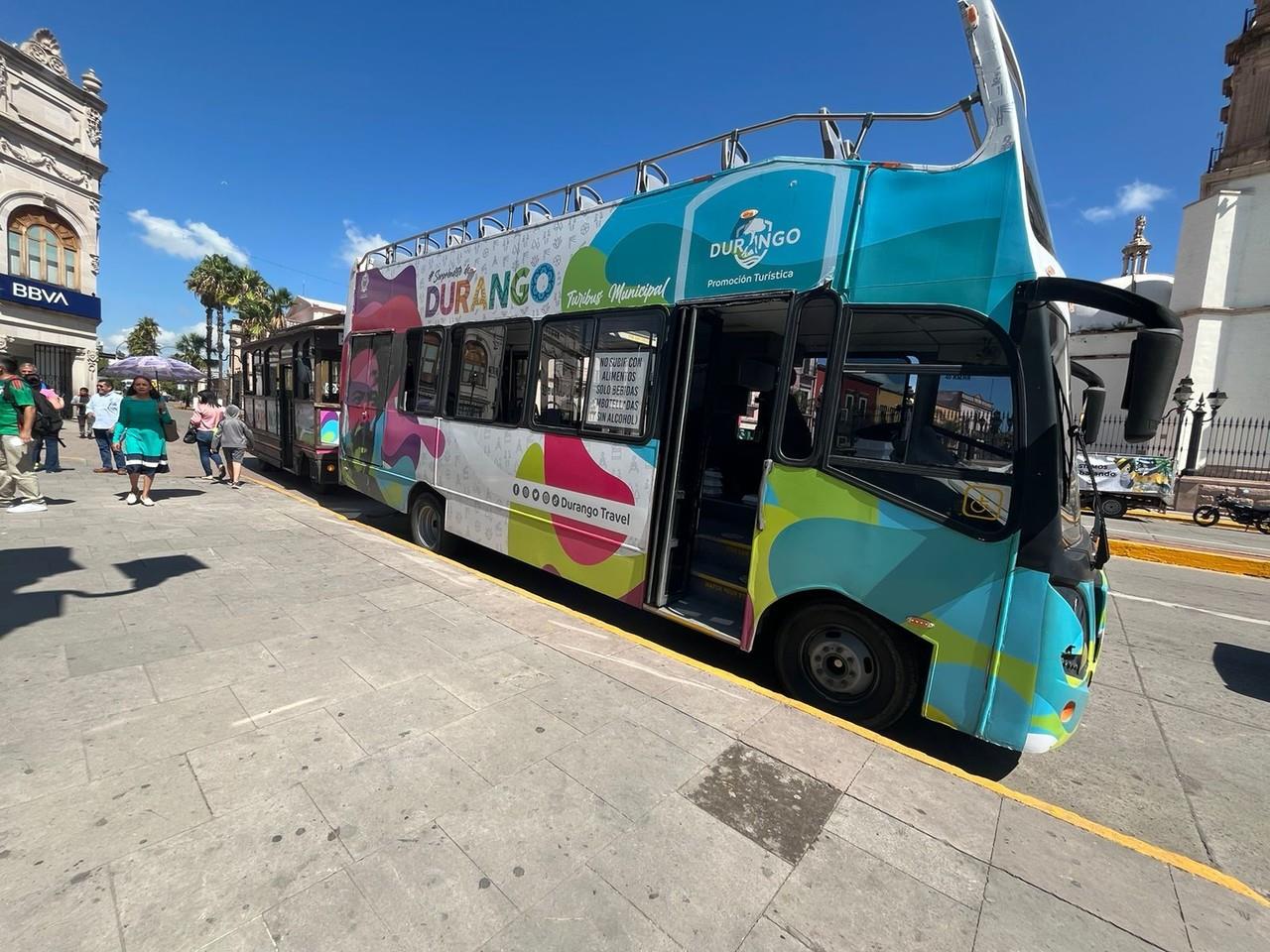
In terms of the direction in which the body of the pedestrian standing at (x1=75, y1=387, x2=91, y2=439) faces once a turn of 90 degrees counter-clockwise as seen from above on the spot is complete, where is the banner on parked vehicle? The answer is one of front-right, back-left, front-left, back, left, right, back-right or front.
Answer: front-right

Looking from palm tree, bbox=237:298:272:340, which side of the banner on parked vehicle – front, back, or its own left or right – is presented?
right

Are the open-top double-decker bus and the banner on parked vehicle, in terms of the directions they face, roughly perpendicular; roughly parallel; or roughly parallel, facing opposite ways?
roughly perpendicular

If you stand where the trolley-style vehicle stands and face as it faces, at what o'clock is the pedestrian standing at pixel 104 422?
The pedestrian standing is roughly at 3 o'clock from the trolley-style vehicle.

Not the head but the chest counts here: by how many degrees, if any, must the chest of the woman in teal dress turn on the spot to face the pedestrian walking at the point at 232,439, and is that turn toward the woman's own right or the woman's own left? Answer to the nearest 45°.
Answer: approximately 135° to the woman's own left

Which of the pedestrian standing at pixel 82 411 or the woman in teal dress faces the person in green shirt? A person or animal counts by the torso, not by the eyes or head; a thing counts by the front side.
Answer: the pedestrian standing

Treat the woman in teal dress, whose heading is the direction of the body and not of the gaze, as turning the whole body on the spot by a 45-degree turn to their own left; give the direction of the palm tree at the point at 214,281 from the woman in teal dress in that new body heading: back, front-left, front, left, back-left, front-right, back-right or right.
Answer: back-left

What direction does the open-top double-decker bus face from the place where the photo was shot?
facing the viewer and to the right of the viewer

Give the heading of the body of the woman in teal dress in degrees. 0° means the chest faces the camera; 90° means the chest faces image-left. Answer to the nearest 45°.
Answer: approximately 0°

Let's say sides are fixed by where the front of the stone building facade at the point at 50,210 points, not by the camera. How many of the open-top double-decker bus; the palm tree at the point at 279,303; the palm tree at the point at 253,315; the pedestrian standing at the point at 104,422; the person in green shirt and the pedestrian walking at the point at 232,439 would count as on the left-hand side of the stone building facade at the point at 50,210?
2
